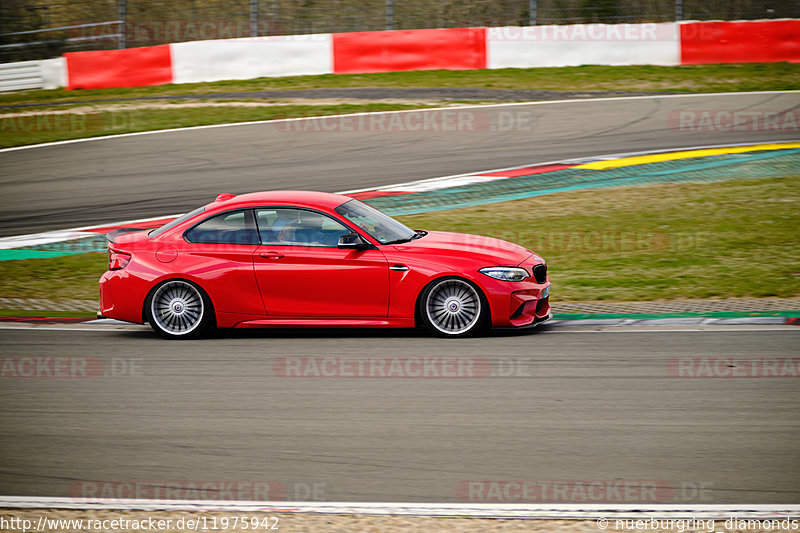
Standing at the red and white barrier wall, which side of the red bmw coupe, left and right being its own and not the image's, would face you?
left

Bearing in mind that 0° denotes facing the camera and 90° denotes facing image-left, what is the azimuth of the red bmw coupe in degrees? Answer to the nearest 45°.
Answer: approximately 270°

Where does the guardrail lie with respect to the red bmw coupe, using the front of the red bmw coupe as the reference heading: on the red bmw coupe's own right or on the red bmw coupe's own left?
on the red bmw coupe's own left
